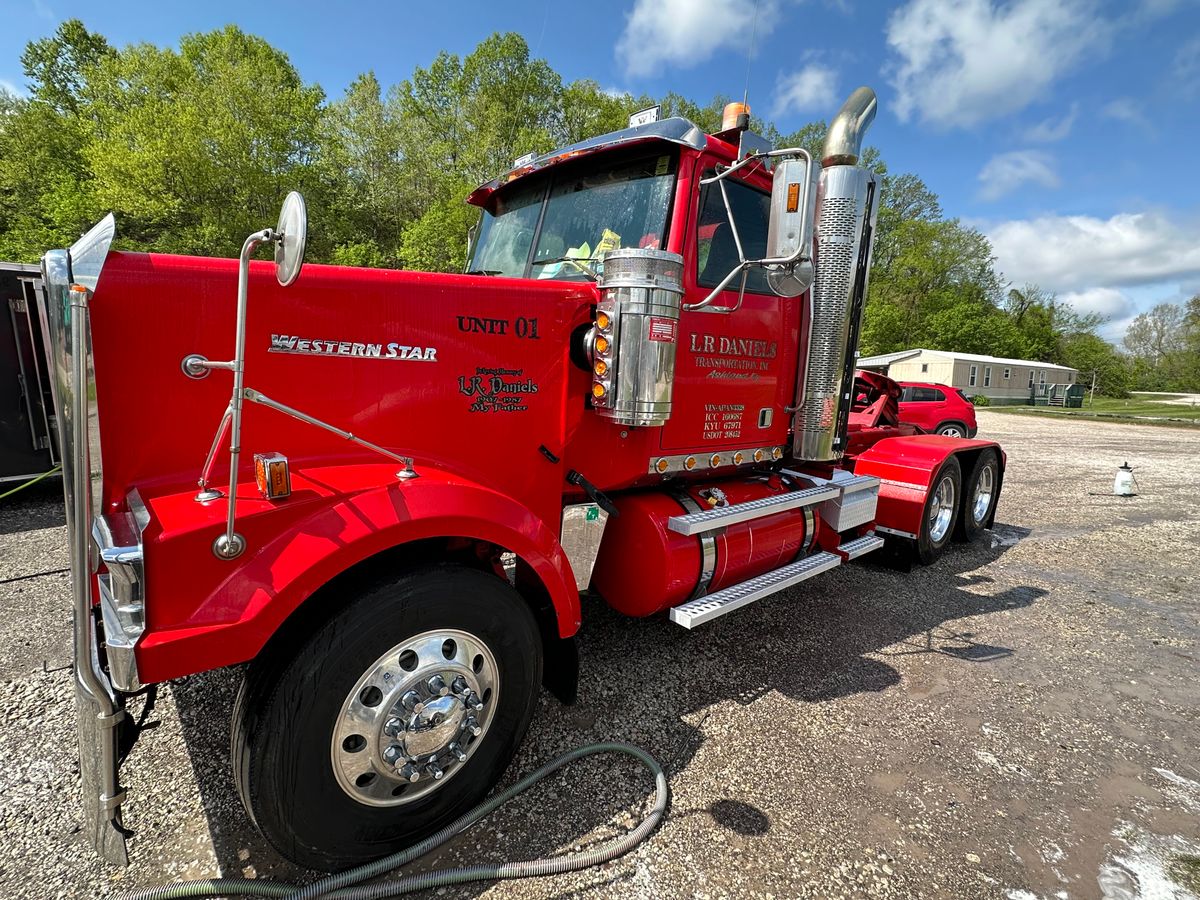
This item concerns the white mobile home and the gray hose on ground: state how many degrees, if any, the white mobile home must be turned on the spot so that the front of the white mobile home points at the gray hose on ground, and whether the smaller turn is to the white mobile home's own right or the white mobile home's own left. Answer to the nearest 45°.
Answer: approximately 45° to the white mobile home's own right

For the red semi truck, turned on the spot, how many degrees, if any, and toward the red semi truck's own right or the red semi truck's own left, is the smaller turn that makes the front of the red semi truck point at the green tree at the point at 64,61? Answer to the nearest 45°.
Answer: approximately 90° to the red semi truck's own right

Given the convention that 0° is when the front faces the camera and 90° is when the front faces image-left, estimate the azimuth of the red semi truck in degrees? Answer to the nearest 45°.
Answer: approximately 45°

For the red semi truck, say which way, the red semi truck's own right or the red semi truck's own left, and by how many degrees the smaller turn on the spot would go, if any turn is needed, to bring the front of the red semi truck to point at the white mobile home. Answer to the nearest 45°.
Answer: approximately 180°

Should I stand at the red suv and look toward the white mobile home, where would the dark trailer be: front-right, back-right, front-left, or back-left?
back-left

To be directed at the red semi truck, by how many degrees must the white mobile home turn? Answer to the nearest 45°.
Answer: approximately 45° to its right
